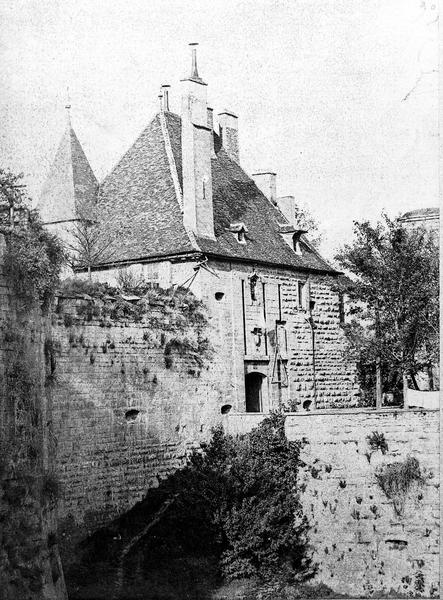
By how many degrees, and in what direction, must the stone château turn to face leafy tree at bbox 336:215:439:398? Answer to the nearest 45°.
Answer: approximately 45° to its left

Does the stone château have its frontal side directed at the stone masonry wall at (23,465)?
no

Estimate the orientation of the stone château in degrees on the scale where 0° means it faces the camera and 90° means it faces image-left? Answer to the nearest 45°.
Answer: approximately 315°

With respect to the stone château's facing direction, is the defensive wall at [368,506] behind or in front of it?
in front
